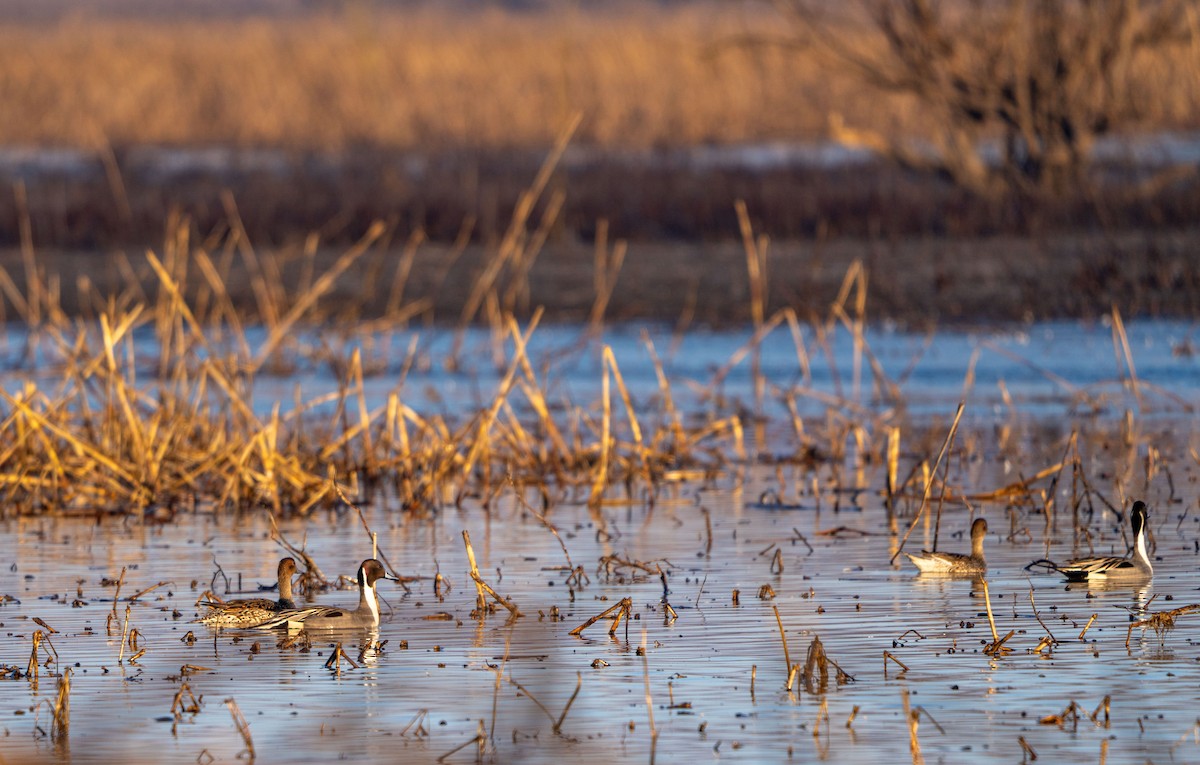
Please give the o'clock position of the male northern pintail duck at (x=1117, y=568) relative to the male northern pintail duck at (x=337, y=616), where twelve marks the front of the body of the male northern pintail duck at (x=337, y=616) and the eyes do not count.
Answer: the male northern pintail duck at (x=1117, y=568) is roughly at 12 o'clock from the male northern pintail duck at (x=337, y=616).

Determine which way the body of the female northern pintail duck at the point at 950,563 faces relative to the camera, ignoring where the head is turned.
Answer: to the viewer's right

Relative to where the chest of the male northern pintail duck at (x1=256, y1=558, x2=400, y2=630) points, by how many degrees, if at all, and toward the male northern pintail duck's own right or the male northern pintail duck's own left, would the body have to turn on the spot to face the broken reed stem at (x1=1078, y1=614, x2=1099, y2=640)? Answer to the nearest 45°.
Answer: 0° — it already faces it

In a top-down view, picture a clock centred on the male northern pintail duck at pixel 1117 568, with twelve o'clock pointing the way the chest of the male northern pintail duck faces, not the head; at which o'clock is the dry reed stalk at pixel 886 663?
The dry reed stalk is roughly at 4 o'clock from the male northern pintail duck.

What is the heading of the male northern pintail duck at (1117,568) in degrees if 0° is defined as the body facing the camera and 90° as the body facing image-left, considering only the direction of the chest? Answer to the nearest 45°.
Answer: approximately 270°

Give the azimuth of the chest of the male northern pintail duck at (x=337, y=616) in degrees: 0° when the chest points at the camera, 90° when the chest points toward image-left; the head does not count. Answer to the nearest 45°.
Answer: approximately 270°

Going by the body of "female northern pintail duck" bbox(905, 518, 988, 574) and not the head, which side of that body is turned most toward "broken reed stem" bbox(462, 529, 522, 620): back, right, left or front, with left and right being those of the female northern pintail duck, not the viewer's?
back

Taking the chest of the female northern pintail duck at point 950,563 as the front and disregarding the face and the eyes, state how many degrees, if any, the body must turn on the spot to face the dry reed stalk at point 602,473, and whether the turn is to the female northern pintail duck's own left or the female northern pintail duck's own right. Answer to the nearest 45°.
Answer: approximately 135° to the female northern pintail duck's own left

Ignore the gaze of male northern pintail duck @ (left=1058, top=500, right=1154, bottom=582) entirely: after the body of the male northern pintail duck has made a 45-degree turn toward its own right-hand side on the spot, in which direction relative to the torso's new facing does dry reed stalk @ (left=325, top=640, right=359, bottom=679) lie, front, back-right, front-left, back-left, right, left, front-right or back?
right

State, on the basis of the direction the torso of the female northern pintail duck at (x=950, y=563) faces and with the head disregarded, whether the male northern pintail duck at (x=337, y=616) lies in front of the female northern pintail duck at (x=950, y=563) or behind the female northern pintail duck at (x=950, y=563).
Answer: behind
